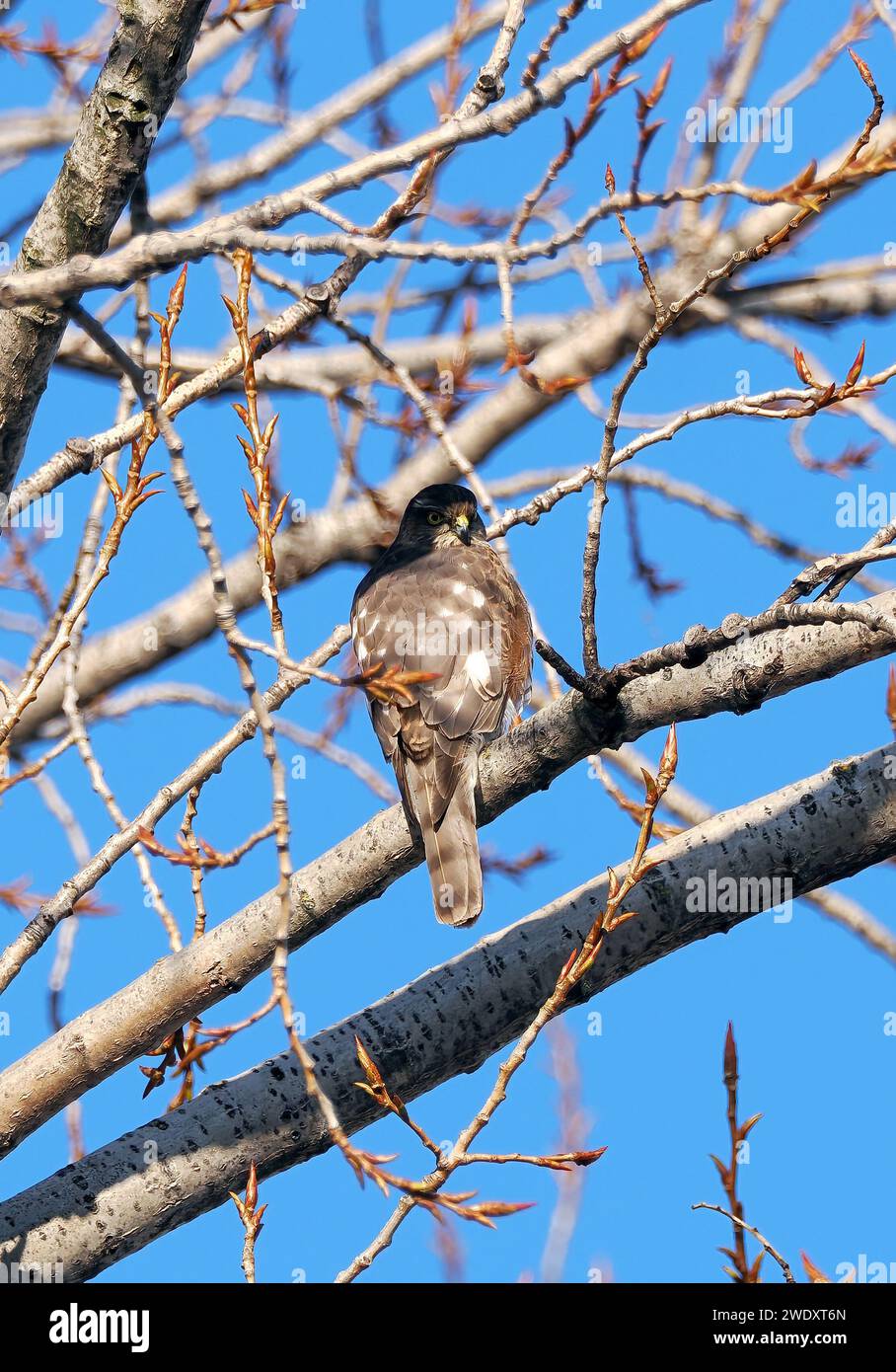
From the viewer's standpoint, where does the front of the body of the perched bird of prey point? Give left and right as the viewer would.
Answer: facing away from the viewer and to the right of the viewer
